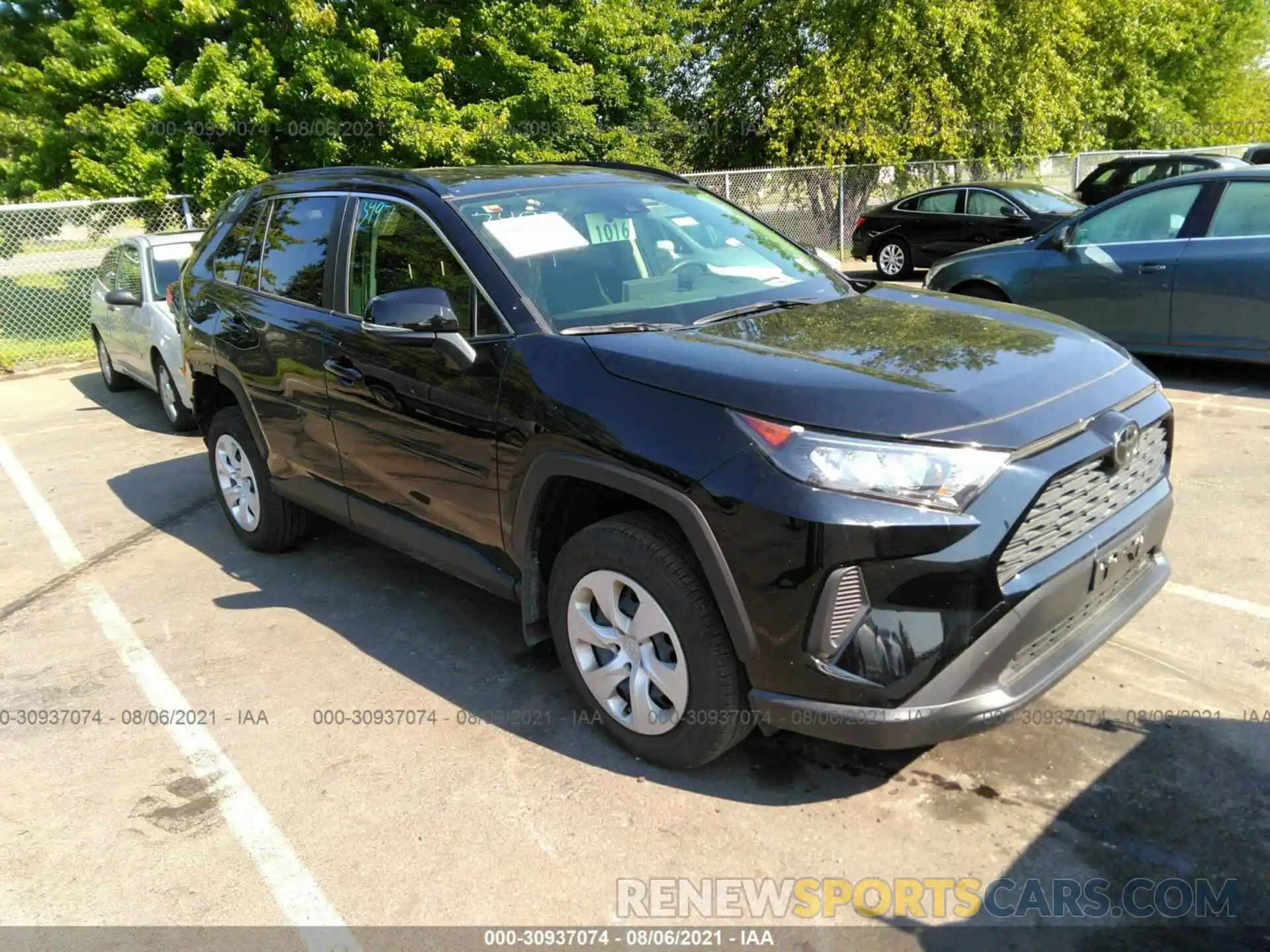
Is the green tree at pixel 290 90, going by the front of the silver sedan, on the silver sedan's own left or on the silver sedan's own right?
on the silver sedan's own left

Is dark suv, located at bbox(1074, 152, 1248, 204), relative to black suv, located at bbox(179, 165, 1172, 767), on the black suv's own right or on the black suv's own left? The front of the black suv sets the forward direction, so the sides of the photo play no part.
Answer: on the black suv's own left

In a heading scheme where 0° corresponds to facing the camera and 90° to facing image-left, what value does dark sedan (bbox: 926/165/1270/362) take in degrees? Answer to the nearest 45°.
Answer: approximately 90°

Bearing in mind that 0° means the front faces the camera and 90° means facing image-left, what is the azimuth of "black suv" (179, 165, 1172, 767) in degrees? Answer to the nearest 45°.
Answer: approximately 315°

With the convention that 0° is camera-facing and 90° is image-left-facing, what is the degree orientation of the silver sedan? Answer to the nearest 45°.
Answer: approximately 315°

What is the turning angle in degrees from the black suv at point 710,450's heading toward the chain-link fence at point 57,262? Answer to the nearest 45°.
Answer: approximately 180°

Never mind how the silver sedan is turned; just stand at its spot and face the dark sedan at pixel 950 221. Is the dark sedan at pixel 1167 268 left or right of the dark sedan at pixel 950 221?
right
